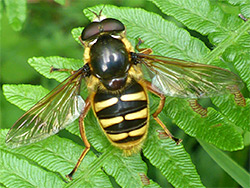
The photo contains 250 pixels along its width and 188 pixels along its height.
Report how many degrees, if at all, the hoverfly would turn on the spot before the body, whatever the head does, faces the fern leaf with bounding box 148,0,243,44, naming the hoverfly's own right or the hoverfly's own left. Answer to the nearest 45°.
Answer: approximately 45° to the hoverfly's own right

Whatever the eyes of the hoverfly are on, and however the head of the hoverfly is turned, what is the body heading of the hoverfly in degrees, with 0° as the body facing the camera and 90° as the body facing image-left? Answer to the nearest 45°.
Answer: approximately 180°

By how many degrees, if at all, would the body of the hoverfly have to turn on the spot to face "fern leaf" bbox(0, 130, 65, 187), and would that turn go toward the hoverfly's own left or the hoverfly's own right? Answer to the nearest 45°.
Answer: approximately 135° to the hoverfly's own left
